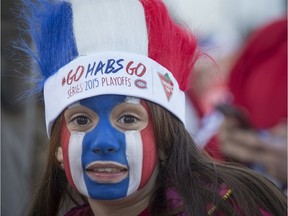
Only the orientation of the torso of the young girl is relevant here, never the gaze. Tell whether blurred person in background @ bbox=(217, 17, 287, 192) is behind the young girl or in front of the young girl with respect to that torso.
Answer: behind

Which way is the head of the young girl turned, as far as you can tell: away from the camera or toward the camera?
toward the camera

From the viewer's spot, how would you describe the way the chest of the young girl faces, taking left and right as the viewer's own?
facing the viewer

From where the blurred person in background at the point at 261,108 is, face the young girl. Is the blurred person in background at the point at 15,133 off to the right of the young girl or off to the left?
right
